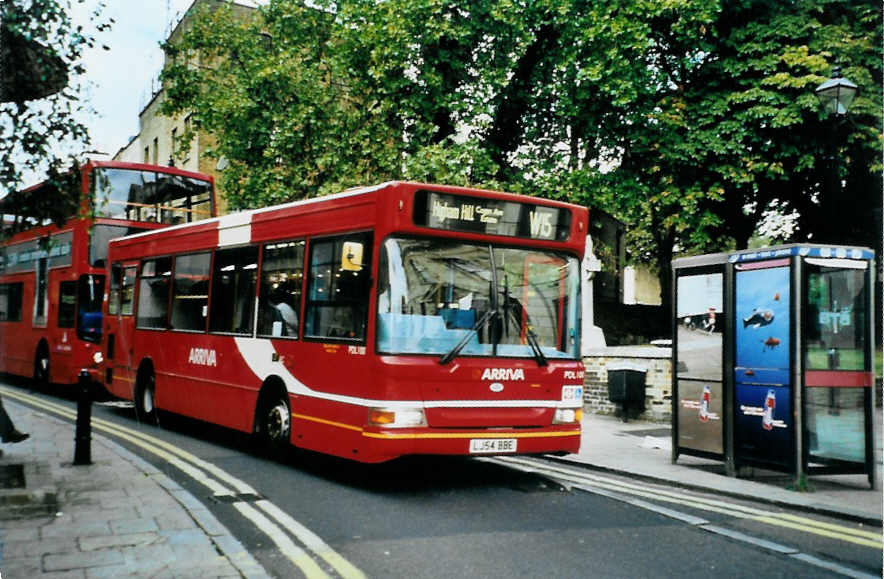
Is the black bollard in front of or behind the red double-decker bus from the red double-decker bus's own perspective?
in front

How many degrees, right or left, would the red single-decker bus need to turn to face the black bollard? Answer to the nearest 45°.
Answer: approximately 135° to its right

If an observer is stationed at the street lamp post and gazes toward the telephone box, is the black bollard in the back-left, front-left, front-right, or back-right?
front-right

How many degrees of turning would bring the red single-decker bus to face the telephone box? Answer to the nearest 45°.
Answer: approximately 45° to its left

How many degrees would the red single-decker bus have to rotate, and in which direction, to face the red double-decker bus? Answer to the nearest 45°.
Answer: approximately 180°

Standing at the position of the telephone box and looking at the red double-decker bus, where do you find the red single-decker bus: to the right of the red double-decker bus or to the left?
left

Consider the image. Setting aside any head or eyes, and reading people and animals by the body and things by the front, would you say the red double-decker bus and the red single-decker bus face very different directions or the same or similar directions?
same or similar directions

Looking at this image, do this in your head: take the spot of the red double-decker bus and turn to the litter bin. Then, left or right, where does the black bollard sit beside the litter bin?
right

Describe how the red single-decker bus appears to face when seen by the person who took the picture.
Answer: facing the viewer and to the right of the viewer

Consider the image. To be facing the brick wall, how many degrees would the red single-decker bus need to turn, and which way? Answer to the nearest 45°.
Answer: approximately 90° to its left

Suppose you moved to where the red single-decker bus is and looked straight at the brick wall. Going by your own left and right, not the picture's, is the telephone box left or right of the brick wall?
right

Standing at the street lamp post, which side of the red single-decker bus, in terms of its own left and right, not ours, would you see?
left

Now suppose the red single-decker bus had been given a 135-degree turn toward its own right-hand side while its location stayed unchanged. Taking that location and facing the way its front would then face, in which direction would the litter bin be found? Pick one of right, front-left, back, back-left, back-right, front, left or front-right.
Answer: back-right

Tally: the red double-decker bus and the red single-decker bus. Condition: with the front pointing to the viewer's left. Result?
0

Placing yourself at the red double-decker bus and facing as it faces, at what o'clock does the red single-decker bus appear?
The red single-decker bus is roughly at 1 o'clock from the red double-decker bus.

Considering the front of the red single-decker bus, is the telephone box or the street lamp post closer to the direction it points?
the telephone box
